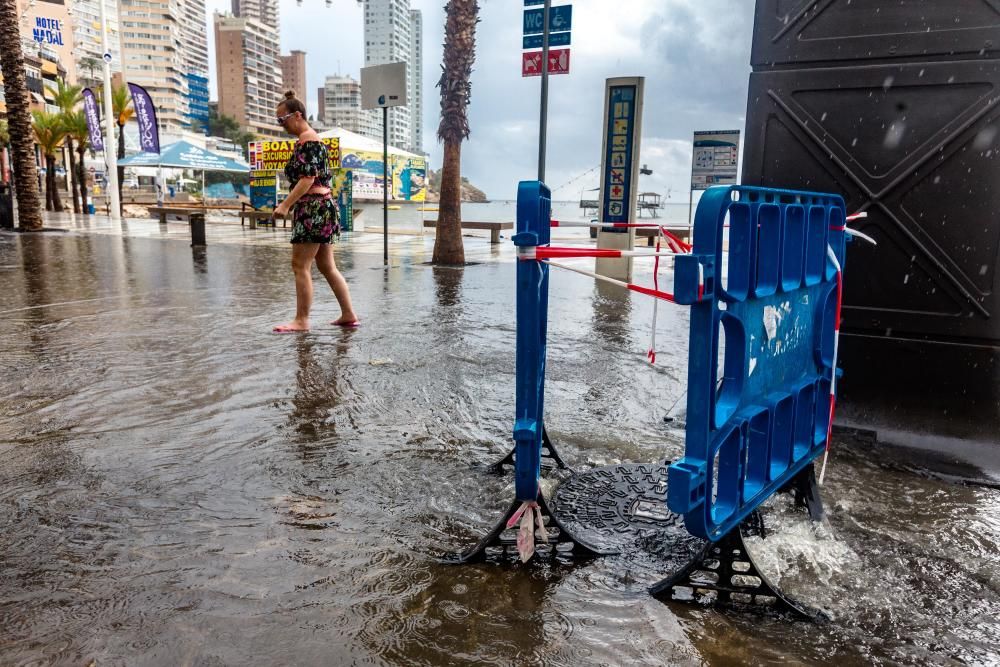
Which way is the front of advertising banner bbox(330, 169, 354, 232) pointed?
toward the camera

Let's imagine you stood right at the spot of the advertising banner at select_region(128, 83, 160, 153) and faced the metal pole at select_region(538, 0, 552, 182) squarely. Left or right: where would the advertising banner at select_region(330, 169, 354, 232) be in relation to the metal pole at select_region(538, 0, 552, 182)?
left

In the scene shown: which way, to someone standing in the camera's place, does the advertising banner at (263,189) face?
facing the viewer

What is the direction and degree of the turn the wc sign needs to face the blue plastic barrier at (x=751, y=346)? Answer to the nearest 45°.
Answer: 0° — it already faces it

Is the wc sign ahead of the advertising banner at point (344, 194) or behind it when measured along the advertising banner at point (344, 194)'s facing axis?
ahead

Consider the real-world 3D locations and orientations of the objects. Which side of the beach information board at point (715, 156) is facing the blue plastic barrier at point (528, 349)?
front

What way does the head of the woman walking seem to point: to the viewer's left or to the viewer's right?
to the viewer's left

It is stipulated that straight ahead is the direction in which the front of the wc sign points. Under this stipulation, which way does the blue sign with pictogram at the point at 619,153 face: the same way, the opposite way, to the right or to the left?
the same way

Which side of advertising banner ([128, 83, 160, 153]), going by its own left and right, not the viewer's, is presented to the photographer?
front

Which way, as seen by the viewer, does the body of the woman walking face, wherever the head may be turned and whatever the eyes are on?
to the viewer's left

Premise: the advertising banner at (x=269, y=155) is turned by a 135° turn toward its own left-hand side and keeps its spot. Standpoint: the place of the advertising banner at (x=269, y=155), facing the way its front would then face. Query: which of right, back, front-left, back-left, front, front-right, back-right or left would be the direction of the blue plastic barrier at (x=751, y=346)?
back-right

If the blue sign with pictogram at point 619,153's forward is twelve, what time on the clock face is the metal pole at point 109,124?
The metal pole is roughly at 4 o'clock from the blue sign with pictogram.

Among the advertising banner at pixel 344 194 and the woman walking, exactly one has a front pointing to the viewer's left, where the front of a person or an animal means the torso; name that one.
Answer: the woman walking

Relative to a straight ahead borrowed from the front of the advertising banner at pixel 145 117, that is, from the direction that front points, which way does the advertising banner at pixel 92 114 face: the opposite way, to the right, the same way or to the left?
the same way
